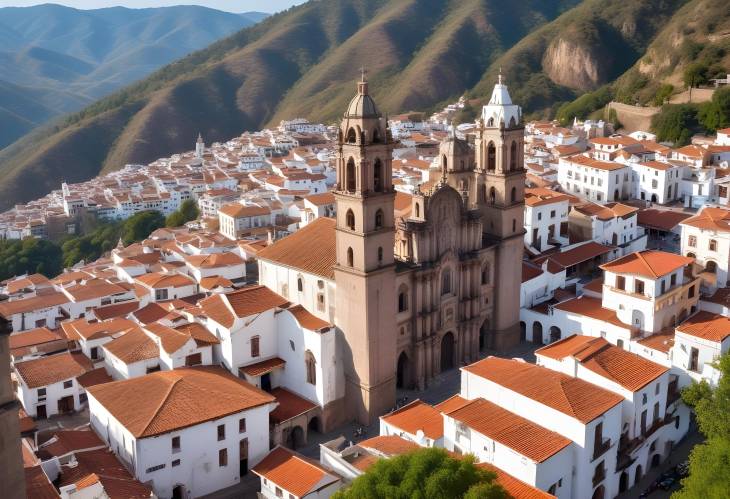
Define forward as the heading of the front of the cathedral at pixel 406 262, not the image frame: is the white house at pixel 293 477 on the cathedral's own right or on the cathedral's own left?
on the cathedral's own right

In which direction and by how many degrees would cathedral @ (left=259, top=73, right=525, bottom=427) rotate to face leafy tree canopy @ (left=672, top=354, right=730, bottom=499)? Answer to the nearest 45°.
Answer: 0° — it already faces it

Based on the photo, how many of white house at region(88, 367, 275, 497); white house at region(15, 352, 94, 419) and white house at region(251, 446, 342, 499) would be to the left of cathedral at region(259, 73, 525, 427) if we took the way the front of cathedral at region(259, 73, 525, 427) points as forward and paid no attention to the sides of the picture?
0

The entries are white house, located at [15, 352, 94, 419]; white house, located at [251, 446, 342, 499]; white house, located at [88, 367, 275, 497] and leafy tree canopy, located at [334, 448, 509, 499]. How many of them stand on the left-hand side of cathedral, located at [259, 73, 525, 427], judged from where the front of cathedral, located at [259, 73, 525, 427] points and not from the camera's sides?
0

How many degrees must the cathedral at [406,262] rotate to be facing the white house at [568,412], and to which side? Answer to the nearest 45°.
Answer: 0° — it already faces it

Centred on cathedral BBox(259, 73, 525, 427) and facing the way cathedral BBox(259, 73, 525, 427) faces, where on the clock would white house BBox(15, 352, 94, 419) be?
The white house is roughly at 4 o'clock from the cathedral.

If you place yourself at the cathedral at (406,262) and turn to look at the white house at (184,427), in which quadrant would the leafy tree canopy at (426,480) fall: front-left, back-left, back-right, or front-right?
front-left

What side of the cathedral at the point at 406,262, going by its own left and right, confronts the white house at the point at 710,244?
left

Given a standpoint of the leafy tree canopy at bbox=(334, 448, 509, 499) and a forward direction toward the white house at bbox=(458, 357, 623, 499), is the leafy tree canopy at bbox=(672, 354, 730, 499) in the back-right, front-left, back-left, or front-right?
front-right

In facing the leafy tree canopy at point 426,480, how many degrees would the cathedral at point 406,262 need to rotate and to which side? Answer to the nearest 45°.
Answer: approximately 45° to its right

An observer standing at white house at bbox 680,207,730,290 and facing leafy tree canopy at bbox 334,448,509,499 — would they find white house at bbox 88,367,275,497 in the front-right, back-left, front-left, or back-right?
front-right

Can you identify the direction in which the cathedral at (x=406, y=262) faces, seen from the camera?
facing the viewer and to the right of the viewer

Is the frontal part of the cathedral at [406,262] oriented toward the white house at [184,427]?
no

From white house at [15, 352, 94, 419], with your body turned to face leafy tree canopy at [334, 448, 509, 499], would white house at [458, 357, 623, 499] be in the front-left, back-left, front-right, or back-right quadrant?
front-left

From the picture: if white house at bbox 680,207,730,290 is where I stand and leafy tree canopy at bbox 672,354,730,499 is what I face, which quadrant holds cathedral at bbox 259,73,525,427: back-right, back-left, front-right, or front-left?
front-right
